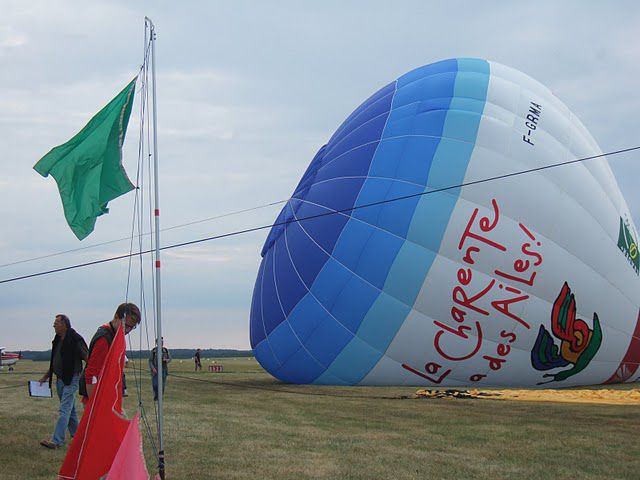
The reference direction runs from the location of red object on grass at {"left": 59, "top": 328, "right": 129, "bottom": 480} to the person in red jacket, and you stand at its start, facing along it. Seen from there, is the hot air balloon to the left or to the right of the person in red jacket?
right

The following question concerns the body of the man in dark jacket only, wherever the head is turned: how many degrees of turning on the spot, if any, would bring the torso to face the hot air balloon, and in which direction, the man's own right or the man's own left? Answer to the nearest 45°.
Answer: approximately 180°

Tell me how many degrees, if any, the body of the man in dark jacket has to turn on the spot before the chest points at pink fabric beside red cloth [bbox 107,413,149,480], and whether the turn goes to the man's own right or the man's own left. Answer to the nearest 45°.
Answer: approximately 45° to the man's own left

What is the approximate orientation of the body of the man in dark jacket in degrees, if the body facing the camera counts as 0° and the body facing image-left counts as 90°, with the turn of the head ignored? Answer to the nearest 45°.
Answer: approximately 45°
